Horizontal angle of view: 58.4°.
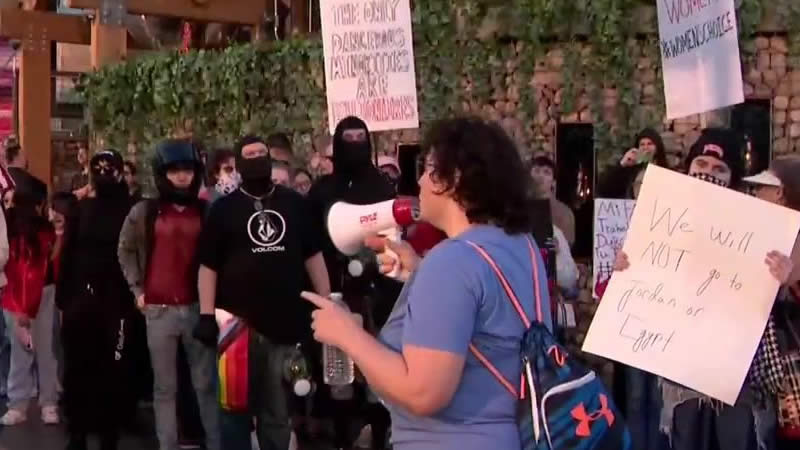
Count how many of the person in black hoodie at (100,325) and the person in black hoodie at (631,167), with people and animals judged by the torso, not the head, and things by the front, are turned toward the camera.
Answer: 2

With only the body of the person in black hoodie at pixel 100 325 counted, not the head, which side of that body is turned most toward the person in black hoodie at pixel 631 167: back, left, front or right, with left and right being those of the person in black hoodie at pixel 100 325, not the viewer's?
left

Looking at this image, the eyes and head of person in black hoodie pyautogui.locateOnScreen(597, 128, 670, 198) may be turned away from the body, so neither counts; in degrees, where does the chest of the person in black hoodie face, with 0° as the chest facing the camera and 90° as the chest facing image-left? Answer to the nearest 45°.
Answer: approximately 0°

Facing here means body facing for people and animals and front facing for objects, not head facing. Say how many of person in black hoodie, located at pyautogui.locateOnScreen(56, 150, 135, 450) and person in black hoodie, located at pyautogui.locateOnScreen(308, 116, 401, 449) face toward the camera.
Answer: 2

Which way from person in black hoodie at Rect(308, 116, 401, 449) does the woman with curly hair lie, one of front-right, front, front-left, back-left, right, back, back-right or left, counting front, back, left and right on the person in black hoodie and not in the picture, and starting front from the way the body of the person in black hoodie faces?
front

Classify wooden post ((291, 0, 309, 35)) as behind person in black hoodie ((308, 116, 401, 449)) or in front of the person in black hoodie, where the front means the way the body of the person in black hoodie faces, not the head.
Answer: behind

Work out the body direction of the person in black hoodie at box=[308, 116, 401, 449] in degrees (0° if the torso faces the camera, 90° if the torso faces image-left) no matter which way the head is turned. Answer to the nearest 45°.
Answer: approximately 0°

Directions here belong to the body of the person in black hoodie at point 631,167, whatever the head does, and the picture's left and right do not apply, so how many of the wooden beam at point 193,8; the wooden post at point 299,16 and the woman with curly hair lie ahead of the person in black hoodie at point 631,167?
1

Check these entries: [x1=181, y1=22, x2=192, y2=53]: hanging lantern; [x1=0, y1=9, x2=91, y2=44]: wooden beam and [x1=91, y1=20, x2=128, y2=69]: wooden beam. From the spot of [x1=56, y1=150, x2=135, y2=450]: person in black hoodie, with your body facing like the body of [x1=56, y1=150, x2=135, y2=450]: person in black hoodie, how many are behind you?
3

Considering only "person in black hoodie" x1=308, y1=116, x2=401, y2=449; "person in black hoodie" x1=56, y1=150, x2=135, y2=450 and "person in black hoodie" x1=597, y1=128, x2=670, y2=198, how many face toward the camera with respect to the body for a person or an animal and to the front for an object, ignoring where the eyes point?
3

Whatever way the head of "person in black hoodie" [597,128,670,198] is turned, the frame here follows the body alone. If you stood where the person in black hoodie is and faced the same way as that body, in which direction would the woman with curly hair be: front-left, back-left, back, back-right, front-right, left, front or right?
front
